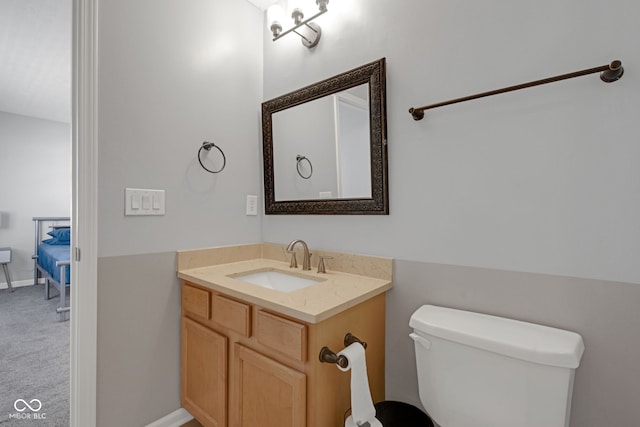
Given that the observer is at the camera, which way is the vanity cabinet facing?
facing the viewer and to the left of the viewer

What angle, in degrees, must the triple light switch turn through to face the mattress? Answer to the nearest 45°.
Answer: approximately 180°

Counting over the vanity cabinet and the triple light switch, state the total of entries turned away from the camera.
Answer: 0

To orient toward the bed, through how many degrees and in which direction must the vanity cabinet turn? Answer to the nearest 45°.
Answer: approximately 90° to its right

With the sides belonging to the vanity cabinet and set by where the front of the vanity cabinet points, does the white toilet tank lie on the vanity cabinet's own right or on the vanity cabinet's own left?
on the vanity cabinet's own left

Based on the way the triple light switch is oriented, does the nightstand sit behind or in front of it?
behind

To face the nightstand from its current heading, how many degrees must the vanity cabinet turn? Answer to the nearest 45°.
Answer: approximately 90° to its right

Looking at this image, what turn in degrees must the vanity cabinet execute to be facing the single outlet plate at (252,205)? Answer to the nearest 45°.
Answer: approximately 135° to its right

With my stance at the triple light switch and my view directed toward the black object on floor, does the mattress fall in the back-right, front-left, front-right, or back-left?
back-left

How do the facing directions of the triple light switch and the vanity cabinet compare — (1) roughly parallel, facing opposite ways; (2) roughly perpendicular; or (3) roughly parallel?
roughly perpendicular

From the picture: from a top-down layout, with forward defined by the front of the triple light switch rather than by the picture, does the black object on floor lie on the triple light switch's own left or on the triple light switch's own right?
on the triple light switch's own left

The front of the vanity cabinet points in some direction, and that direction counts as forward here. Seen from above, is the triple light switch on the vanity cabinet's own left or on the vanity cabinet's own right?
on the vanity cabinet's own right
